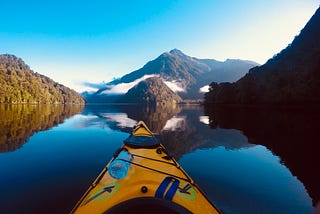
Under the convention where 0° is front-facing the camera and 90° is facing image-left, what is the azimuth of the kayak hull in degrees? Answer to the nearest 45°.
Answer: approximately 180°
